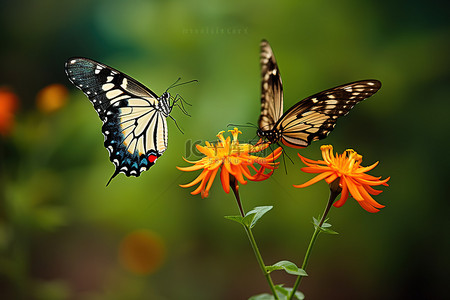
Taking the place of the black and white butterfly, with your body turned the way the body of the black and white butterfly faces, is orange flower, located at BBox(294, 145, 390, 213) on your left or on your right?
on your right

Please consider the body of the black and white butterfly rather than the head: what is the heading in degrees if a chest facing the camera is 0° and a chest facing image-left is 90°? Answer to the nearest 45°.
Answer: approximately 270°

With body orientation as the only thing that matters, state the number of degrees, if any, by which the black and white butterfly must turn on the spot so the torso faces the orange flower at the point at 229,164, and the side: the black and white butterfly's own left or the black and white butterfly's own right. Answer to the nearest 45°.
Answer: approximately 45° to the black and white butterfly's own right

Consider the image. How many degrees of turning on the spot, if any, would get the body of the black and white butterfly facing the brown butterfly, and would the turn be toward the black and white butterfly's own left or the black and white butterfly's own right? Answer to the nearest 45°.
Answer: approximately 45° to the black and white butterfly's own right

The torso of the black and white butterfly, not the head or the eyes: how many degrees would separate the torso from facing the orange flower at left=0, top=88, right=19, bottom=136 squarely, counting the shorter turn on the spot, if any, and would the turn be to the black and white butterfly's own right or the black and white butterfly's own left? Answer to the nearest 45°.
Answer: approximately 135° to the black and white butterfly's own left
